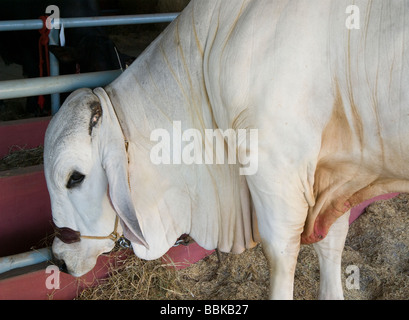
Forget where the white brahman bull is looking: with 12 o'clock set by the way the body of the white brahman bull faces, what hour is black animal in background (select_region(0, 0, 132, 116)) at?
The black animal in background is roughly at 2 o'clock from the white brahman bull.

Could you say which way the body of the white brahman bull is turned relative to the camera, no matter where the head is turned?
to the viewer's left

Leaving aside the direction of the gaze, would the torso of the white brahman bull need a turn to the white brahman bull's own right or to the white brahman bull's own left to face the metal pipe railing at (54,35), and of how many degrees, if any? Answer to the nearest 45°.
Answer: approximately 45° to the white brahman bull's own right

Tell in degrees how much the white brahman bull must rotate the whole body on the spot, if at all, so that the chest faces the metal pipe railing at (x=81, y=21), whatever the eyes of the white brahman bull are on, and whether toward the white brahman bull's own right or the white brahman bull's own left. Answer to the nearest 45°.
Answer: approximately 45° to the white brahman bull's own right
